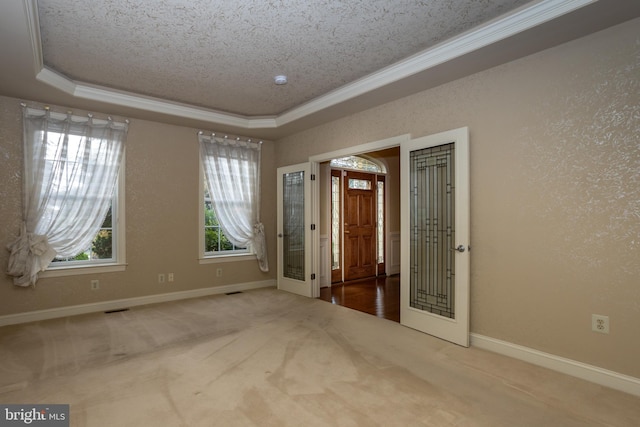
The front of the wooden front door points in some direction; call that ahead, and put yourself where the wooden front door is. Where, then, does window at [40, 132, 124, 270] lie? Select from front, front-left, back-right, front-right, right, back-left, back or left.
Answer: right

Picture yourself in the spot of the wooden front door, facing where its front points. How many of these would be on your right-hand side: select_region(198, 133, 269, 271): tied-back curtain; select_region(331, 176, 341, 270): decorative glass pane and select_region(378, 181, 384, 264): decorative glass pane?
2

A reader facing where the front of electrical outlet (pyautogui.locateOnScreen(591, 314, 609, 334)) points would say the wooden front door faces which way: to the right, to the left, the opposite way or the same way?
to the left

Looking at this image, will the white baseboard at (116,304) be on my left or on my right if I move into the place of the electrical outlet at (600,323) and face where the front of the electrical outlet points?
on my right

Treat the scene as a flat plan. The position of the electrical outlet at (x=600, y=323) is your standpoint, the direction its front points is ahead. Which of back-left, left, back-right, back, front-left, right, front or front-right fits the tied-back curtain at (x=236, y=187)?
right

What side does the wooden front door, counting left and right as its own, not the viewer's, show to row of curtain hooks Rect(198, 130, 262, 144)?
right

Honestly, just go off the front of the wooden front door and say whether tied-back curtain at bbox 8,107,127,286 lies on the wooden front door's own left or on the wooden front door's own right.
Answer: on the wooden front door's own right

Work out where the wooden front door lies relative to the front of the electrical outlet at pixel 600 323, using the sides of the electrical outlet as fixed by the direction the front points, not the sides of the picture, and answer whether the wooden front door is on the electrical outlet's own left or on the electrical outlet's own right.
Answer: on the electrical outlet's own right

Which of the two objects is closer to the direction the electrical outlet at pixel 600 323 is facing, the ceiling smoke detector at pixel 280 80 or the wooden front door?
the ceiling smoke detector

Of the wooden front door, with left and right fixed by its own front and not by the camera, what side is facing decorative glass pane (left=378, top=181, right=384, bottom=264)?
left

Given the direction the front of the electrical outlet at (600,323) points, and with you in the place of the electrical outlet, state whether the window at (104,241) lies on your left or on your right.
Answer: on your right

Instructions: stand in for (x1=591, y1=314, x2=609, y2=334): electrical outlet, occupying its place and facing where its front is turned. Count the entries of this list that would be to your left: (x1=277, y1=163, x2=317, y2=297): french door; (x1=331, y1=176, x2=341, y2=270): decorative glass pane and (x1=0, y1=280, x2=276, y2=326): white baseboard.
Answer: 0

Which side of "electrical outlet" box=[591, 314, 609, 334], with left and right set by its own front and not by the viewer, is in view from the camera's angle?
front

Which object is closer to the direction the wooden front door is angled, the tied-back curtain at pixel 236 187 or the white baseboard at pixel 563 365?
the white baseboard
